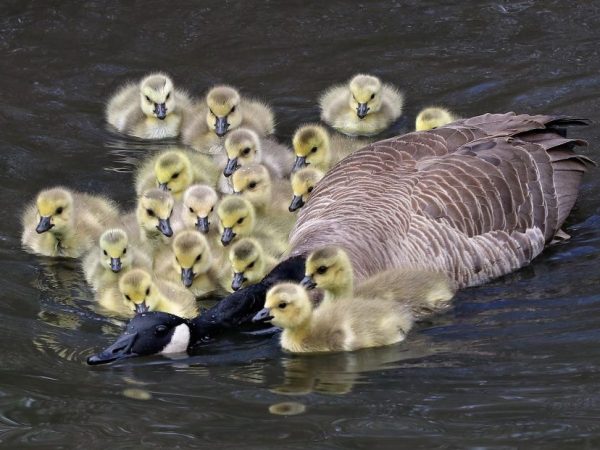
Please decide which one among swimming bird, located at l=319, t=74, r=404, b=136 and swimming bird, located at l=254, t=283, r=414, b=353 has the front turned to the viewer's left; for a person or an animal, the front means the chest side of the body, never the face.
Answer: swimming bird, located at l=254, t=283, r=414, b=353

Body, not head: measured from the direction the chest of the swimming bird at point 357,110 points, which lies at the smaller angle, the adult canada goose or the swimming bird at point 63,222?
the adult canada goose

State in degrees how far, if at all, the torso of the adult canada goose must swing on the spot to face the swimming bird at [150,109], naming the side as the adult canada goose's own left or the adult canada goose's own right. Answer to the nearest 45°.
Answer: approximately 90° to the adult canada goose's own right

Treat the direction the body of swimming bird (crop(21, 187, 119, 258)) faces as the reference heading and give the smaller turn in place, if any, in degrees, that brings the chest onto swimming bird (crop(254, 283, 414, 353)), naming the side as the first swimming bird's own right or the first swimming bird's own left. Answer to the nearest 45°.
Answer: approximately 90° to the first swimming bird's own left

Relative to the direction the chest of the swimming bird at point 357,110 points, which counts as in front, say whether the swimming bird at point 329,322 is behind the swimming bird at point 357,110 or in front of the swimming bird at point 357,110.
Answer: in front

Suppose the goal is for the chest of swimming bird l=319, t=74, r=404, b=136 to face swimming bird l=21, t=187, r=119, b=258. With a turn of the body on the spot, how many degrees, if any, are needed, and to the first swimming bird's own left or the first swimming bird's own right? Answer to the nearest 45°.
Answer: approximately 45° to the first swimming bird's own right

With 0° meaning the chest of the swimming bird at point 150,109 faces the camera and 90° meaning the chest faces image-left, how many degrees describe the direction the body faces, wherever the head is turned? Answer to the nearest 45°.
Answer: approximately 0°

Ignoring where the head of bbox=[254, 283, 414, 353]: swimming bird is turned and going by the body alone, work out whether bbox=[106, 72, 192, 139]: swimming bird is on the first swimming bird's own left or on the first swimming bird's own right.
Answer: on the first swimming bird's own right

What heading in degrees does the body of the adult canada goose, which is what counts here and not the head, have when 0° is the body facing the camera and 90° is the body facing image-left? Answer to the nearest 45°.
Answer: approximately 45°

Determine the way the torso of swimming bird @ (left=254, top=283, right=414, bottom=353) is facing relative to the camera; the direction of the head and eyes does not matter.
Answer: to the viewer's left

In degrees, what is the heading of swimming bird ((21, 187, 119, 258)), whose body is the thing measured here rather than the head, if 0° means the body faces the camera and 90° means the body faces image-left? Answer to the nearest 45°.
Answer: approximately 45°
